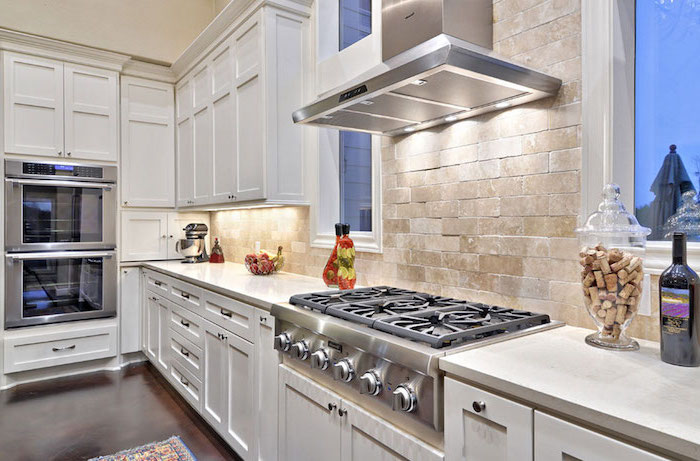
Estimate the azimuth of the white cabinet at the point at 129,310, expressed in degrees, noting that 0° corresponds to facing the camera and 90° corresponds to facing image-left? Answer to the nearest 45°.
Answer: approximately 0°

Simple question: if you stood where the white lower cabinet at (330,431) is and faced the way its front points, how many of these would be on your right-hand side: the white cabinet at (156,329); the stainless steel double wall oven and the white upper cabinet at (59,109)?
3

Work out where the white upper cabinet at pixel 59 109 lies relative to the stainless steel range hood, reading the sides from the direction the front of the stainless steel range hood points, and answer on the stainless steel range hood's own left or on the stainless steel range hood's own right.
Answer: on the stainless steel range hood's own right

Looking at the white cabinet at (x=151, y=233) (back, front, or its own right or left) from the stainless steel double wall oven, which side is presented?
right

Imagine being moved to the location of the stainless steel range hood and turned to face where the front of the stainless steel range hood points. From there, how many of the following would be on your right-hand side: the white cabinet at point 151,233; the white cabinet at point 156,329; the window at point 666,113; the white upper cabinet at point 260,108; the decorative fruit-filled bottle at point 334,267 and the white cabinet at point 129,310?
5

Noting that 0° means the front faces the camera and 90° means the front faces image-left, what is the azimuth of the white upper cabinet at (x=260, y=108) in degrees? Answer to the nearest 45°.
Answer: approximately 45°

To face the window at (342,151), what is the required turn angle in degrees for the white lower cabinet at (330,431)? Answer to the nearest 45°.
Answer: approximately 135° to its right

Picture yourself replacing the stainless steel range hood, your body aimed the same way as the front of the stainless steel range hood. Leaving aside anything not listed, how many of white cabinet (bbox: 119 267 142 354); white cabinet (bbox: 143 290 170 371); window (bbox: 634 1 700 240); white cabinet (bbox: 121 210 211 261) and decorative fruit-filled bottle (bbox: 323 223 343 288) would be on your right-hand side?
4

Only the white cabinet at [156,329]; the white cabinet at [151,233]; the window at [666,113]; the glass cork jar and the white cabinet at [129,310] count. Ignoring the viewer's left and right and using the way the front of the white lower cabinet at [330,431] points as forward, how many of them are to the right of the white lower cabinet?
3

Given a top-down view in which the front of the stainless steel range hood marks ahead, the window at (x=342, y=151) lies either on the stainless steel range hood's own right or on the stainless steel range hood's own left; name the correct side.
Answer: on the stainless steel range hood's own right
